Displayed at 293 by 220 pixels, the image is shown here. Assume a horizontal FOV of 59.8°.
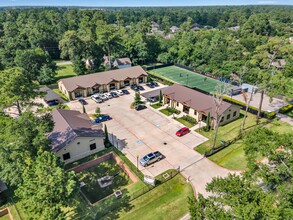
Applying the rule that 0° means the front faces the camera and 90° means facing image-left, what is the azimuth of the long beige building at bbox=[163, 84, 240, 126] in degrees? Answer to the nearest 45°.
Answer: approximately 45°
